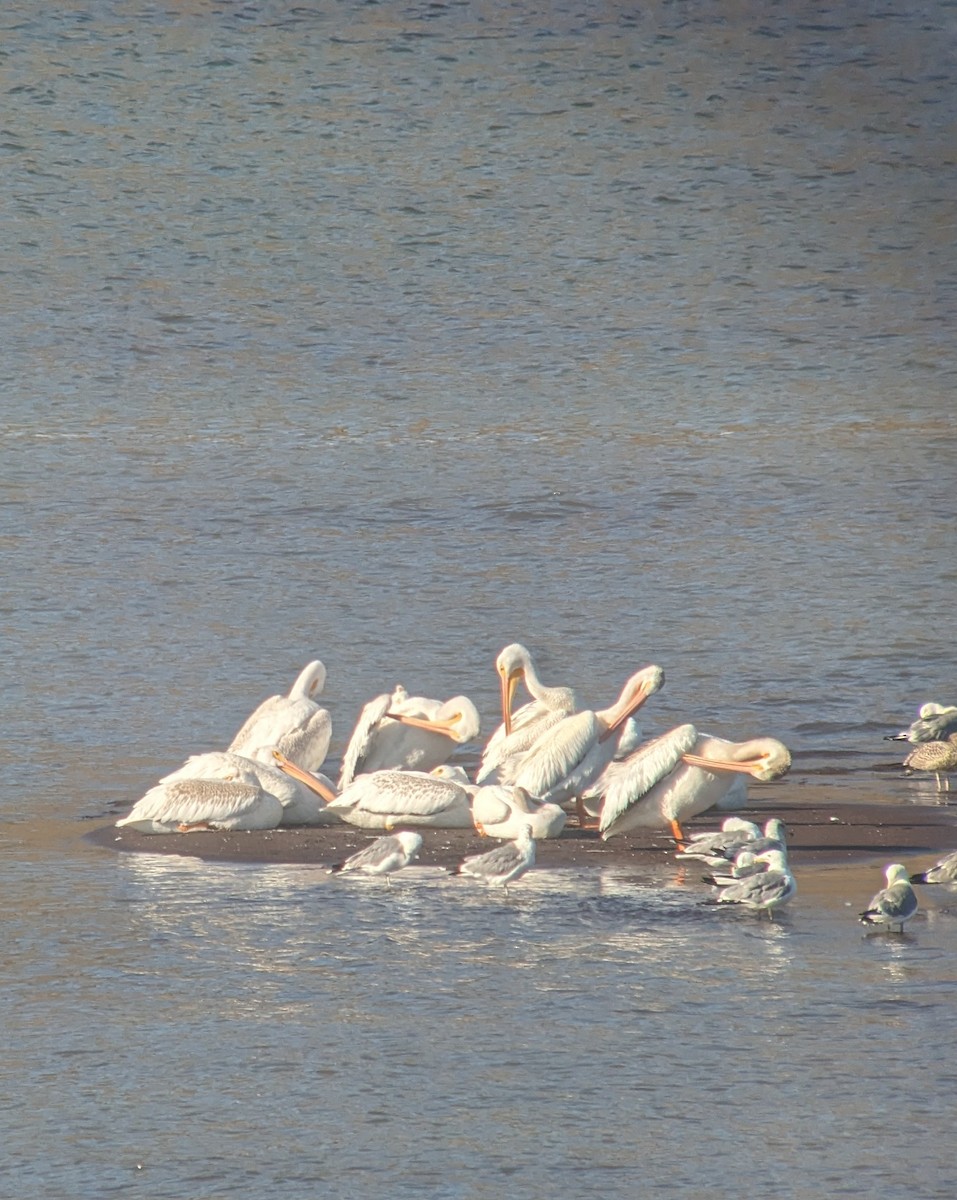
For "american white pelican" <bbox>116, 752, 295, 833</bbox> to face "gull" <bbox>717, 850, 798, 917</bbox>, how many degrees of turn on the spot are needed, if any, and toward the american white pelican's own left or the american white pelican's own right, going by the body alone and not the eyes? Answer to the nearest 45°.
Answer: approximately 45° to the american white pelican's own right

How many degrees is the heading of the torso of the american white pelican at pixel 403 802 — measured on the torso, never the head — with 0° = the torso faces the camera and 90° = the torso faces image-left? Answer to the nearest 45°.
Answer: approximately 270°

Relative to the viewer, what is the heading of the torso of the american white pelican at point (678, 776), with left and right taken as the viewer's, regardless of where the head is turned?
facing to the right of the viewer

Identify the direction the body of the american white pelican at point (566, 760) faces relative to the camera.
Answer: to the viewer's right

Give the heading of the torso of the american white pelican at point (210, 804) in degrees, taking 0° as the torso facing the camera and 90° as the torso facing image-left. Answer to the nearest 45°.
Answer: approximately 270°

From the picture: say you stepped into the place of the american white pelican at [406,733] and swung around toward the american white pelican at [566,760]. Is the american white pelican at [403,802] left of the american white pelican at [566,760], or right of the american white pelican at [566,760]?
right
